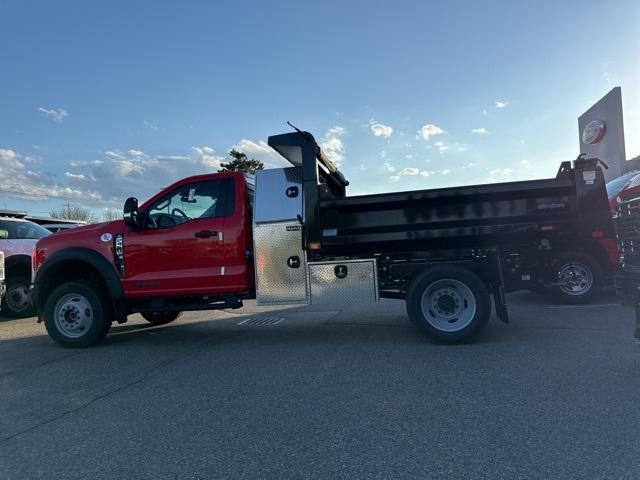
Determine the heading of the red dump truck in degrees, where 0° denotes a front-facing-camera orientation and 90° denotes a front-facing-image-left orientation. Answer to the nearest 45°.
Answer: approximately 90°

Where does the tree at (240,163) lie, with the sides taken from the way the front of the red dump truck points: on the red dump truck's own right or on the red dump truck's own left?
on the red dump truck's own right
